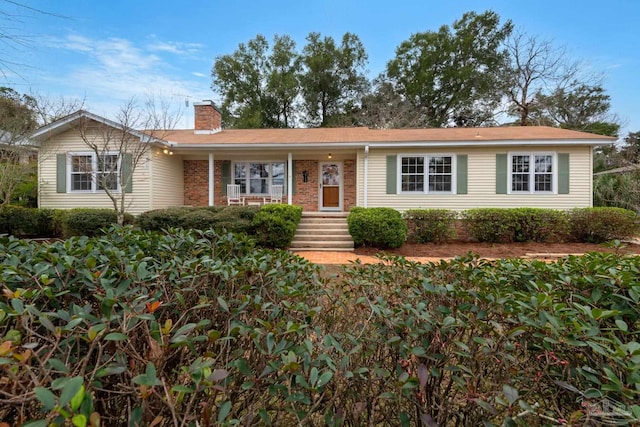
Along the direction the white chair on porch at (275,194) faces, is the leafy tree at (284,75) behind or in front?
behind

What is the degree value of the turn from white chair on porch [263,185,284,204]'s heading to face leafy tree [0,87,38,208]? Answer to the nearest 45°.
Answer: approximately 45° to its right

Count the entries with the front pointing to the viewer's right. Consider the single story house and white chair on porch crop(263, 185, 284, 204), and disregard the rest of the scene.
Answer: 0

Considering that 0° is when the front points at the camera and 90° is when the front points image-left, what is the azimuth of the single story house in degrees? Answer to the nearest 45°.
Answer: approximately 0°

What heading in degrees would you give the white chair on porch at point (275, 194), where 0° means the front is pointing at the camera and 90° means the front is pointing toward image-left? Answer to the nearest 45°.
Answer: approximately 45°

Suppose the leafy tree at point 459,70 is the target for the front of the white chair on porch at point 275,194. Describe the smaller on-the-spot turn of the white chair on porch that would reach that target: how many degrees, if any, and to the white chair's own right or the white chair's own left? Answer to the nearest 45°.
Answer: approximately 180°

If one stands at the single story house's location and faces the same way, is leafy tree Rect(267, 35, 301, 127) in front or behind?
behind

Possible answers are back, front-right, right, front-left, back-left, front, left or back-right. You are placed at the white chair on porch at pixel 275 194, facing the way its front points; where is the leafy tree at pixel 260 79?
back-right

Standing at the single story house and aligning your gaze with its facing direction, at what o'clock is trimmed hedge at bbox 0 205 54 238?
The trimmed hedge is roughly at 3 o'clock from the single story house.

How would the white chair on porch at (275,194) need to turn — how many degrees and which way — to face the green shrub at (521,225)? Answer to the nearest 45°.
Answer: approximately 90° to its left

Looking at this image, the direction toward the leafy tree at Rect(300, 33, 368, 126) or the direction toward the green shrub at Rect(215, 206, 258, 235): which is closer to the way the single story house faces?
the green shrub
